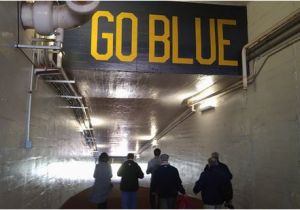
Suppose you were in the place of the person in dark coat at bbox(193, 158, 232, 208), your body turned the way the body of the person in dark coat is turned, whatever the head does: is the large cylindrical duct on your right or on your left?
on your left

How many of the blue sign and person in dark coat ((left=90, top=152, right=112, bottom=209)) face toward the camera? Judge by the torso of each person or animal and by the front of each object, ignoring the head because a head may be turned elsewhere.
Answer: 1

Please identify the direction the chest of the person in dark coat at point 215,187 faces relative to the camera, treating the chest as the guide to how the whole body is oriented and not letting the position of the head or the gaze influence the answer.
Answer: away from the camera

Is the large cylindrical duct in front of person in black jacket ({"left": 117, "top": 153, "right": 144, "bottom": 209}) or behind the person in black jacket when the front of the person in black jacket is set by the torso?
behind

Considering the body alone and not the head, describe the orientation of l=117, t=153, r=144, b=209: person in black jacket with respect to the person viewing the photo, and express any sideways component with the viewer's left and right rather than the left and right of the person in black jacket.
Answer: facing away from the viewer

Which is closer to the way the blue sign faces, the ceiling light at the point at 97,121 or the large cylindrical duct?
the large cylindrical duct

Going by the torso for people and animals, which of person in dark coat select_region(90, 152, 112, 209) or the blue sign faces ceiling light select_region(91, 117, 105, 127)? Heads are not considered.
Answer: the person in dark coat

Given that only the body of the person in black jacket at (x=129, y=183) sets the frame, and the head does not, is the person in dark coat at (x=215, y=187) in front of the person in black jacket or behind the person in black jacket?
behind

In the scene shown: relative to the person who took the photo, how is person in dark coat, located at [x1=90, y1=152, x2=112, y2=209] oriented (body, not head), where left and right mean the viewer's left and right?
facing away from the viewer

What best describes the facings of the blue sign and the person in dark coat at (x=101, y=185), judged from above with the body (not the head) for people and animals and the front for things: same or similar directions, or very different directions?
very different directions

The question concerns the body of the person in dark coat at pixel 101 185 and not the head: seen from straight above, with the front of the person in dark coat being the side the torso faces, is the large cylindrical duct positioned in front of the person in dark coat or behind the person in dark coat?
behind

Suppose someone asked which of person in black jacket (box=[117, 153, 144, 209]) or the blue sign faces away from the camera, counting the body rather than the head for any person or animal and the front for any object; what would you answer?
the person in black jacket
